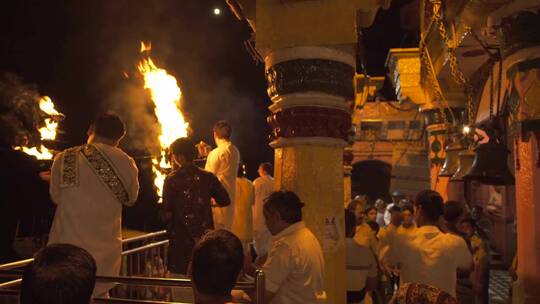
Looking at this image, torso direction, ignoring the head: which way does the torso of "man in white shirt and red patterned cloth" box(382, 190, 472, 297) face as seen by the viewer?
away from the camera

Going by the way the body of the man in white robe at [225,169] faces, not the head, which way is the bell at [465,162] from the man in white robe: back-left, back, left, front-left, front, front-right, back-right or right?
back-right

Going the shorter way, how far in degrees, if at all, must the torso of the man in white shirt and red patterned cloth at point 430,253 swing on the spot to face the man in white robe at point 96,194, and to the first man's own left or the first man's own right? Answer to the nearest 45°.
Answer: approximately 135° to the first man's own left

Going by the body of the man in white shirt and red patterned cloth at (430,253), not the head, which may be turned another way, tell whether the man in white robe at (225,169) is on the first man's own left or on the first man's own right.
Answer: on the first man's own left

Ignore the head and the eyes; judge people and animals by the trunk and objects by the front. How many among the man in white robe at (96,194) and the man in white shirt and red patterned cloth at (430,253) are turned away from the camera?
2

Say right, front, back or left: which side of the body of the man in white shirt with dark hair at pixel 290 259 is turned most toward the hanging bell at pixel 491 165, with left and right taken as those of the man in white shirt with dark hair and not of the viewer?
right

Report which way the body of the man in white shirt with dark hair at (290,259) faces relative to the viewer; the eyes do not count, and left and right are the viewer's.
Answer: facing away from the viewer and to the left of the viewer

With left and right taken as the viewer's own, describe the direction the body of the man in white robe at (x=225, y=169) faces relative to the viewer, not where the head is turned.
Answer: facing away from the viewer and to the left of the viewer

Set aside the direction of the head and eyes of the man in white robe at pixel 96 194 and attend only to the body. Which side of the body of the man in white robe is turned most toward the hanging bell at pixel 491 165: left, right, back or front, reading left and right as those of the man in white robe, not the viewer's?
right

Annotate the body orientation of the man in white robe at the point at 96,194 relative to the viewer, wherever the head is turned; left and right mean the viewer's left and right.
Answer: facing away from the viewer

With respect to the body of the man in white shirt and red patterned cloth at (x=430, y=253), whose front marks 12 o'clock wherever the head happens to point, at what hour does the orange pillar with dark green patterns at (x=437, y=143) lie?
The orange pillar with dark green patterns is roughly at 12 o'clock from the man in white shirt and red patterned cloth.

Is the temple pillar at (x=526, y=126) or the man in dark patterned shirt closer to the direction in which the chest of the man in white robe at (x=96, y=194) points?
the man in dark patterned shirt

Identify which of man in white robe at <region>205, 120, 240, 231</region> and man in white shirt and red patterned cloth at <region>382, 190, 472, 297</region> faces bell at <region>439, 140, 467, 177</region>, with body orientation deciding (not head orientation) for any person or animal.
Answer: the man in white shirt and red patterned cloth
